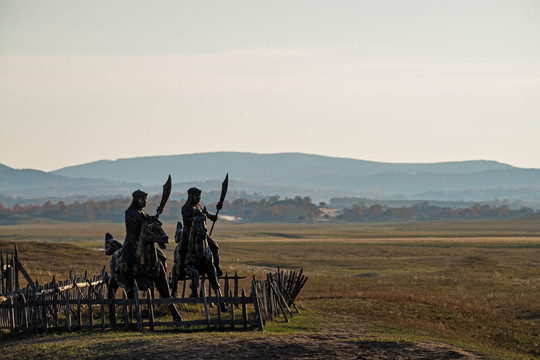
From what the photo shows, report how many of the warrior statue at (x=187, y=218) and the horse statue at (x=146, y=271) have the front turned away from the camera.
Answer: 0

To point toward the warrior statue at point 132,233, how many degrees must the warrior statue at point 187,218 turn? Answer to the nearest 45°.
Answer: approximately 90° to its right

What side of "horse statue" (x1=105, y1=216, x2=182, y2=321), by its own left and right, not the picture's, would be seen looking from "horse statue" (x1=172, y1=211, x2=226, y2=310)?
left

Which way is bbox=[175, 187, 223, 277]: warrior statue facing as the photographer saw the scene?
facing the viewer and to the right of the viewer

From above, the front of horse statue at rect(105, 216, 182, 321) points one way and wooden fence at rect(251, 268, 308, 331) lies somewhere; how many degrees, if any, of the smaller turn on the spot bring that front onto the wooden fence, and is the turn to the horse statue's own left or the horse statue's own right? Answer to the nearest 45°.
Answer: approximately 45° to the horse statue's own left

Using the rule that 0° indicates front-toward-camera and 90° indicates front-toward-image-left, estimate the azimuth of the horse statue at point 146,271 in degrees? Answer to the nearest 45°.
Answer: approximately 315°

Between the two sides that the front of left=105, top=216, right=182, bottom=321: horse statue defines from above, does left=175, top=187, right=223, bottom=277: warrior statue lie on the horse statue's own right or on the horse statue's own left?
on the horse statue's own left

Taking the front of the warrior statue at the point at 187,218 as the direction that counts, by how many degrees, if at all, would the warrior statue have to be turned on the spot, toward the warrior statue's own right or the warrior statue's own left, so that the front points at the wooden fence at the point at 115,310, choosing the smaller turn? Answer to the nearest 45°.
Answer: approximately 90° to the warrior statue's own right

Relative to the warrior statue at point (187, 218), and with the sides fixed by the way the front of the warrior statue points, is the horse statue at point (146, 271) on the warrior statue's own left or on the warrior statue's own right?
on the warrior statue's own right

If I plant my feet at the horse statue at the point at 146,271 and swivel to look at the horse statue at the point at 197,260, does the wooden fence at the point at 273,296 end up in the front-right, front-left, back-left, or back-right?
front-right
